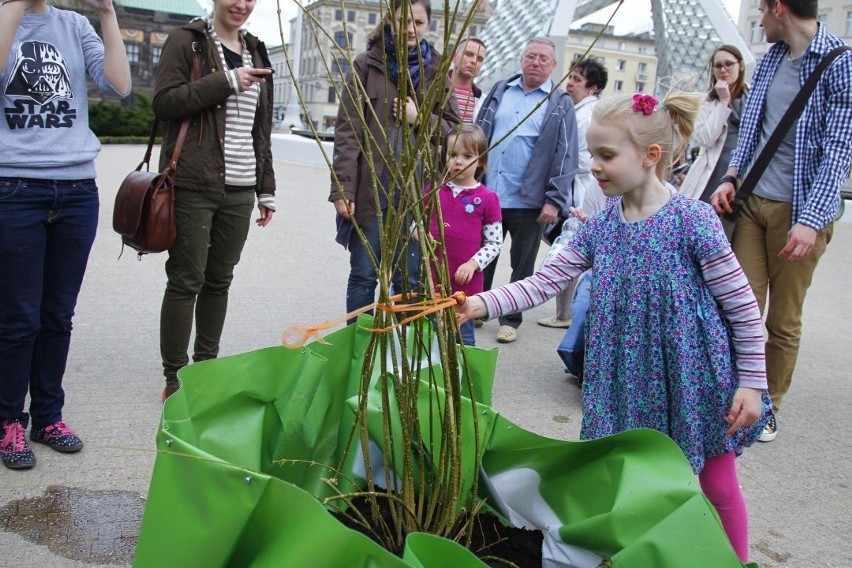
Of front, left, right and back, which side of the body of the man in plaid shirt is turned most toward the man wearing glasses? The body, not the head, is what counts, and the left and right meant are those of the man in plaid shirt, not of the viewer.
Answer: right

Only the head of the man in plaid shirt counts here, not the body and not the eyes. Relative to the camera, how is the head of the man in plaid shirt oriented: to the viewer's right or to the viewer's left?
to the viewer's left

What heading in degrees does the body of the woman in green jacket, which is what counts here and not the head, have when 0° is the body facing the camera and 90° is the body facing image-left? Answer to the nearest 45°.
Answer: approximately 315°

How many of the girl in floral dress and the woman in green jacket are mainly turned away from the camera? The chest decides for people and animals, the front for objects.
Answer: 0

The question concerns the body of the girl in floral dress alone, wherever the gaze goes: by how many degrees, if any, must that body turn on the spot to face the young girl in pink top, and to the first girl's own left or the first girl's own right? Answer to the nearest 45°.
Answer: approximately 90° to the first girl's own right

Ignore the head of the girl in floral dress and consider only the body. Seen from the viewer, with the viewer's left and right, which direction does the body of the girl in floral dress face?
facing the viewer and to the left of the viewer

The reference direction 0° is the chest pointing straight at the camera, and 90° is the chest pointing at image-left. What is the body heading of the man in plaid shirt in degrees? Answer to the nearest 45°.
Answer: approximately 45°

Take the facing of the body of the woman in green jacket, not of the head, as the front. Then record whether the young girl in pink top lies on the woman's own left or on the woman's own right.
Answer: on the woman's own left

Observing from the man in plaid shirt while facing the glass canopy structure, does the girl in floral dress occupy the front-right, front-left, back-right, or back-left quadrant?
back-left

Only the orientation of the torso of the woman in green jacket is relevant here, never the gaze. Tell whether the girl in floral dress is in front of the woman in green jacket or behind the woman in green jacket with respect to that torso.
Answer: in front

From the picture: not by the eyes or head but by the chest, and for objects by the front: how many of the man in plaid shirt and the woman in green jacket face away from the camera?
0

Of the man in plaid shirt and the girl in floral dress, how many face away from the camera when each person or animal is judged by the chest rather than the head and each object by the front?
0
